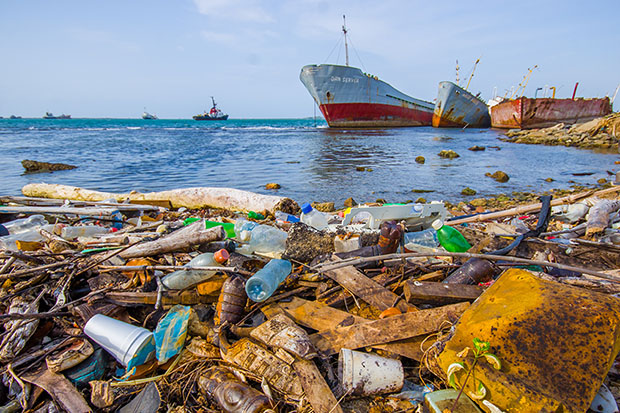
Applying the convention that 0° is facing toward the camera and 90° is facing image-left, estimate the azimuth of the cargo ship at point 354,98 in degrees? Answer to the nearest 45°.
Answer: approximately 45°

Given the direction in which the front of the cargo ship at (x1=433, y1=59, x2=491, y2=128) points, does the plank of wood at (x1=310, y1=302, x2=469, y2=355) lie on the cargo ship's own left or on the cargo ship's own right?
on the cargo ship's own left

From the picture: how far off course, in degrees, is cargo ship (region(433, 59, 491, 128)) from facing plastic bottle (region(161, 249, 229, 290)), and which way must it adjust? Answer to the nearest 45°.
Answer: approximately 45° to its left

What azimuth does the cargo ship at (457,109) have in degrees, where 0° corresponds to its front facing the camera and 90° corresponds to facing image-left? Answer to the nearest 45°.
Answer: approximately 45°

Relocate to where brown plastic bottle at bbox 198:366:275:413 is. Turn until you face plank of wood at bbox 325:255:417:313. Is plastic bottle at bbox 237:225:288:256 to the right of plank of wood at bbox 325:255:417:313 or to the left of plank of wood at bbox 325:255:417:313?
left
